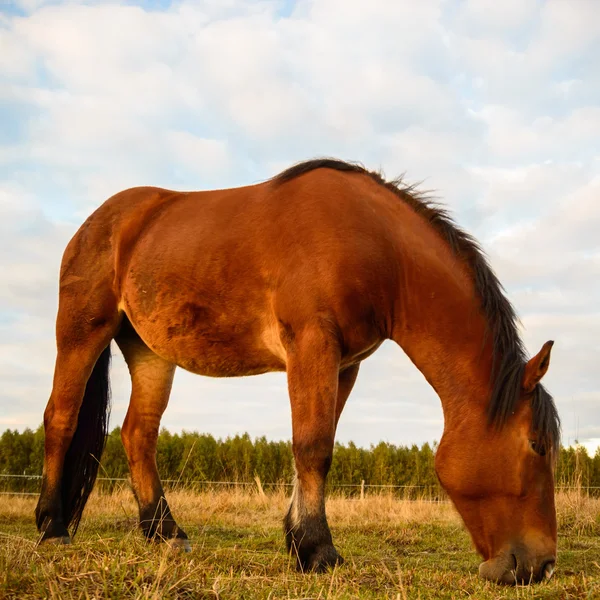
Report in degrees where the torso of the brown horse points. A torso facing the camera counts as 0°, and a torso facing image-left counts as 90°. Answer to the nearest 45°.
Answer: approximately 315°
